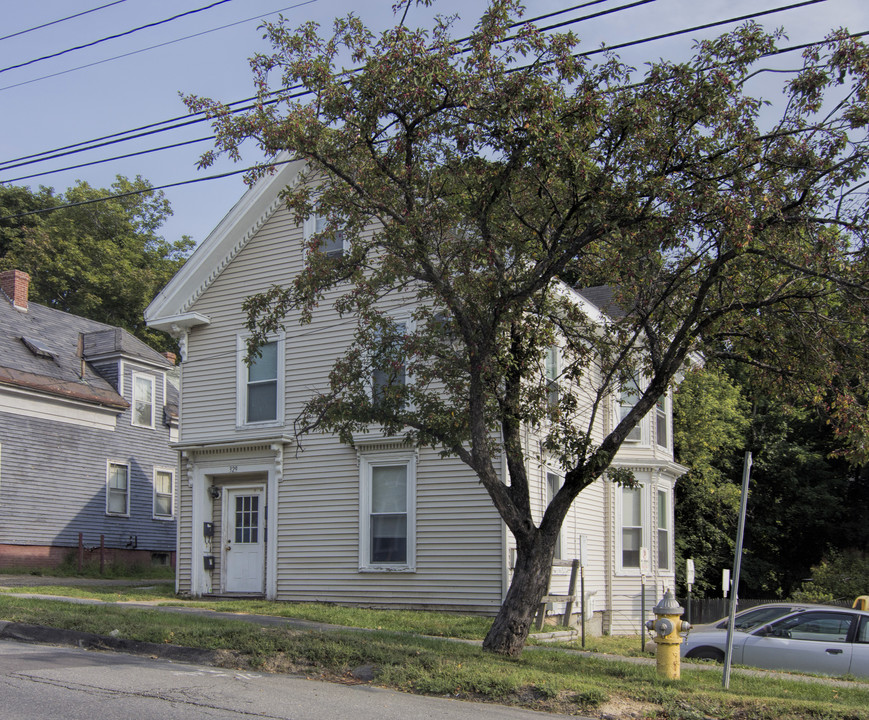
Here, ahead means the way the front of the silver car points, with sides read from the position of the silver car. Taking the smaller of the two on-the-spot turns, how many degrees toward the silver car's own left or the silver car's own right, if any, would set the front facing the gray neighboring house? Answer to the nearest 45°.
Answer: approximately 45° to the silver car's own right

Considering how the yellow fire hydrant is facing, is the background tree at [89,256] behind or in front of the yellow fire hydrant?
behind

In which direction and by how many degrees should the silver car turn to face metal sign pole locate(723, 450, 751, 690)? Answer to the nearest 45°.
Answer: approximately 90° to its left

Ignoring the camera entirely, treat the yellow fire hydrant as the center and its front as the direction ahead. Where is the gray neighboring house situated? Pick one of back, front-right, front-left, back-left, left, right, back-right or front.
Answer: back-right

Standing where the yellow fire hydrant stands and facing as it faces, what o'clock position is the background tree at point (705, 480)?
The background tree is roughly at 6 o'clock from the yellow fire hydrant.

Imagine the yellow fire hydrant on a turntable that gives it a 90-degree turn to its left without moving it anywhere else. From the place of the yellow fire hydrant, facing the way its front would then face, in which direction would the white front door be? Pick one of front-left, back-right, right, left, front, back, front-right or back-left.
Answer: back-left

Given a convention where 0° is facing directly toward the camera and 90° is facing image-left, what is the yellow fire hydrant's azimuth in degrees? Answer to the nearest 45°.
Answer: approximately 0°

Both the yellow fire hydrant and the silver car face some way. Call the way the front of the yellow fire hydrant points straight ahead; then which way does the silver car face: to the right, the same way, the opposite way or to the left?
to the right

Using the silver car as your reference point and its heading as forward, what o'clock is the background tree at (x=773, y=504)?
The background tree is roughly at 3 o'clock from the silver car.

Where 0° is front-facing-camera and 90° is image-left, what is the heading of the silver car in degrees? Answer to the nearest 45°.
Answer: approximately 90°

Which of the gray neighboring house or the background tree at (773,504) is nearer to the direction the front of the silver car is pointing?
the gray neighboring house

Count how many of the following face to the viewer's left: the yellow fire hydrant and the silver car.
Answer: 1
